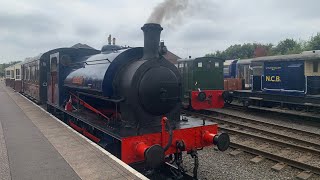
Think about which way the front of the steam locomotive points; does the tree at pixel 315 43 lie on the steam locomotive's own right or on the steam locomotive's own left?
on the steam locomotive's own left

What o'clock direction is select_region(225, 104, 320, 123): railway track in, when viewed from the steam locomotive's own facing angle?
The railway track is roughly at 9 o'clock from the steam locomotive.

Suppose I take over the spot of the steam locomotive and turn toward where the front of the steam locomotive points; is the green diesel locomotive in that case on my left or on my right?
on my left

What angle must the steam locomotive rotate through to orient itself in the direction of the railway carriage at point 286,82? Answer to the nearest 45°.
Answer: approximately 90° to its left

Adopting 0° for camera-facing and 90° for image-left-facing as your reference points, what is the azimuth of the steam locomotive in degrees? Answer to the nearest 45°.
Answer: approximately 315°
